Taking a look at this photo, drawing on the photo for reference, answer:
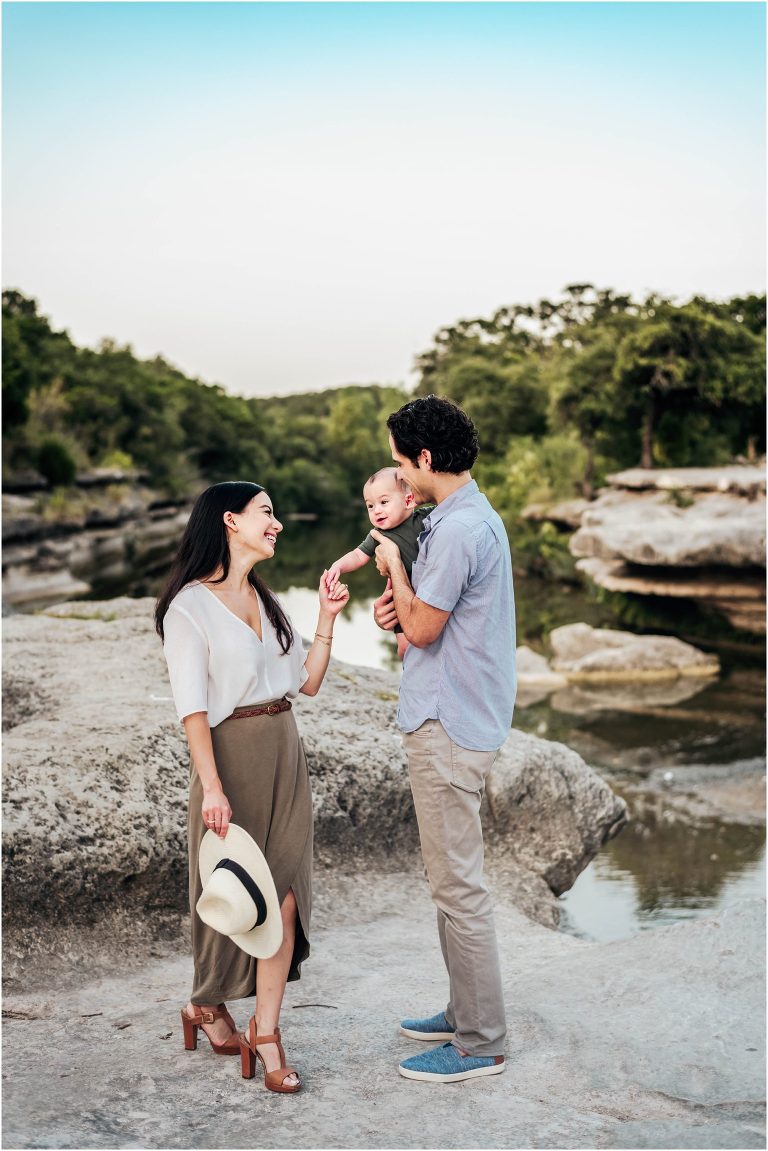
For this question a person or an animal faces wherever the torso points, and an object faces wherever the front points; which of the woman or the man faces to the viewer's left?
the man

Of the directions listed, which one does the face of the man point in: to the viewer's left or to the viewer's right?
to the viewer's left

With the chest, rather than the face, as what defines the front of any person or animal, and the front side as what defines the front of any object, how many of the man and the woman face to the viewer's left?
1

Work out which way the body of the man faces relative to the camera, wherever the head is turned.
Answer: to the viewer's left

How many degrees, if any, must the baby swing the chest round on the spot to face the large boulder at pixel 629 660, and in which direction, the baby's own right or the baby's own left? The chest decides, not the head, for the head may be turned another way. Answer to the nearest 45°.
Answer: approximately 135° to the baby's own right

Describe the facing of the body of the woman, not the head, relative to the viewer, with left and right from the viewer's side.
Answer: facing the viewer and to the right of the viewer

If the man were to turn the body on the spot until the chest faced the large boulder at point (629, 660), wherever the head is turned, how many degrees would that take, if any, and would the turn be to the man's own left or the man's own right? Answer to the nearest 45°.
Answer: approximately 90° to the man's own right
